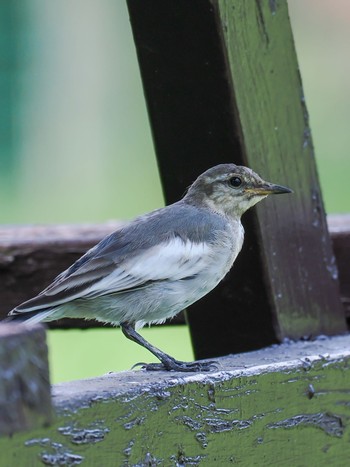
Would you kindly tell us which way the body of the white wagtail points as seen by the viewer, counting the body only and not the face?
to the viewer's right

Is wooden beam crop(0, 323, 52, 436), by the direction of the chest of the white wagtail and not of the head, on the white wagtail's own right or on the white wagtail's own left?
on the white wagtail's own right
